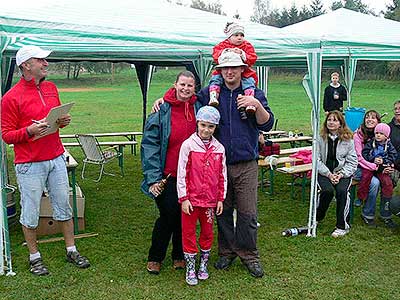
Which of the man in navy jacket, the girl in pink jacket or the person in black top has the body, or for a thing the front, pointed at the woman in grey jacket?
the person in black top

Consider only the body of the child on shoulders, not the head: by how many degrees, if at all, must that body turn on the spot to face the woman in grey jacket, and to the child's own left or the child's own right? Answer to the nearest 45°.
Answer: approximately 135° to the child's own left

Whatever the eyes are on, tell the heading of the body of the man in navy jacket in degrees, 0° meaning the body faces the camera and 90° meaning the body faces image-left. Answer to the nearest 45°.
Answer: approximately 0°

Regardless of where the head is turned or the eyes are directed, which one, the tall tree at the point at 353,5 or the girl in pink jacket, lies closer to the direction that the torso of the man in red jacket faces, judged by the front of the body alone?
the girl in pink jacket

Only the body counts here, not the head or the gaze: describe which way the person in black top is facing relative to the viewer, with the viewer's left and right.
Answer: facing the viewer

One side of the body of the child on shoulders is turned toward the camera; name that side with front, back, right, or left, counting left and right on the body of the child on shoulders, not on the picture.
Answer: front

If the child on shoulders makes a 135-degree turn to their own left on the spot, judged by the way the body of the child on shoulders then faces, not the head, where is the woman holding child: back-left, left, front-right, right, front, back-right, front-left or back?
front

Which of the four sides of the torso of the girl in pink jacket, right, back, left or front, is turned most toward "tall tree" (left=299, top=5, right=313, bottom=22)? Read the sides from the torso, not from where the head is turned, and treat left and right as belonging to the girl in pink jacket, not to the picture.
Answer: back

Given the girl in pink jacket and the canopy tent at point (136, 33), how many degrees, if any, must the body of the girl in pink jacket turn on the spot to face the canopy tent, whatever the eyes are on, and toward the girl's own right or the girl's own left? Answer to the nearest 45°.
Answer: approximately 135° to the girl's own right

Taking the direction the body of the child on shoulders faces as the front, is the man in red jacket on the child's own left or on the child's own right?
on the child's own right
